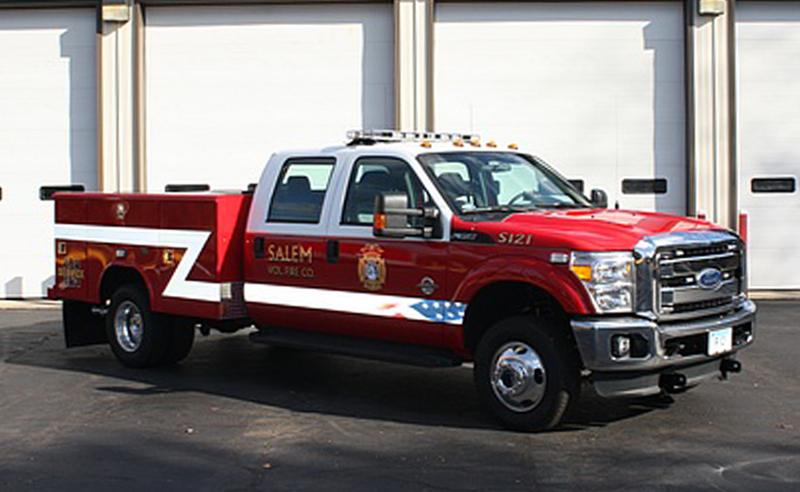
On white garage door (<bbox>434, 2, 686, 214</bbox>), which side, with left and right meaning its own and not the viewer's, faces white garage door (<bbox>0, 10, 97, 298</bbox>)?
right

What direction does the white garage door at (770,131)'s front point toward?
toward the camera

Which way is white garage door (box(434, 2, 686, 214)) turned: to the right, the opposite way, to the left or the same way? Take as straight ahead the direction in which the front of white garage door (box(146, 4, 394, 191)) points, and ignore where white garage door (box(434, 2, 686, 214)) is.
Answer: the same way

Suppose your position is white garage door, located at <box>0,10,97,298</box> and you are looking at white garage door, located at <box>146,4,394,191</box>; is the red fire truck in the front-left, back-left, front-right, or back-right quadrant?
front-right

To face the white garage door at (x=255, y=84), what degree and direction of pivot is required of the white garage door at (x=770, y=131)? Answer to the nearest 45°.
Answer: approximately 90° to its right

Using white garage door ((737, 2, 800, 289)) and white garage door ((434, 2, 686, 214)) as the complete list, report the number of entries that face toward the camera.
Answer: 2

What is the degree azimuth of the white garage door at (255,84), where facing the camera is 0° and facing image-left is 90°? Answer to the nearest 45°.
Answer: approximately 0°

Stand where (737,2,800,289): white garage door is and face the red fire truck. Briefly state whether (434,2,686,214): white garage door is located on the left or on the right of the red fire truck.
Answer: right

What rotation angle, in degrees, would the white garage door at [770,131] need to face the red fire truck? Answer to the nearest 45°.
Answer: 0° — it already faces it

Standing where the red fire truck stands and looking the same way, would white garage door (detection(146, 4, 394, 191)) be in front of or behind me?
behind

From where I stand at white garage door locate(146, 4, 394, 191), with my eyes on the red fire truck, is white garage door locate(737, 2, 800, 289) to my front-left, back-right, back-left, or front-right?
front-left

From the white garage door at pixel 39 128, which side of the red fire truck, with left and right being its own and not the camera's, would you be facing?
back

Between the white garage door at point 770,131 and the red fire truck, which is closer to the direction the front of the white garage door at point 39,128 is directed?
the red fire truck

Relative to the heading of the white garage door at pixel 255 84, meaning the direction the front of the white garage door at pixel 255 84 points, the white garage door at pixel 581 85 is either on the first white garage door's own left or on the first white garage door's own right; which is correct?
on the first white garage door's own left

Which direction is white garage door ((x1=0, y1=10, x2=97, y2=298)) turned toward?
toward the camera

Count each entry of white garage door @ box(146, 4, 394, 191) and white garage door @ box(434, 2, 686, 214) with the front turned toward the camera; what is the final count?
2

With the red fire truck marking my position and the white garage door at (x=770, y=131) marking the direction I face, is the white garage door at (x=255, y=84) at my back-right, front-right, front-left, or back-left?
front-left

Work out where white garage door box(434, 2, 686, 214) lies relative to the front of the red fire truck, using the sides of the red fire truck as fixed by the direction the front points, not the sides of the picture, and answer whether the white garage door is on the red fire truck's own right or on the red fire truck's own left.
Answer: on the red fire truck's own left
